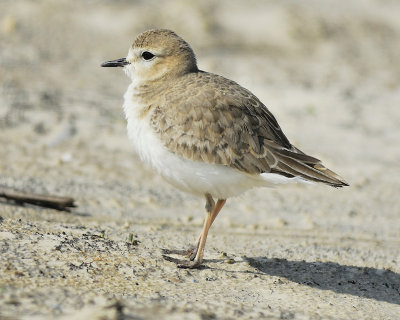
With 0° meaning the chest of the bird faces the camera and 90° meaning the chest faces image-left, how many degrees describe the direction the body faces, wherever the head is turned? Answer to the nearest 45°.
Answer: approximately 90°

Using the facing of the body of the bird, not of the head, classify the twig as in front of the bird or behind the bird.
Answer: in front
